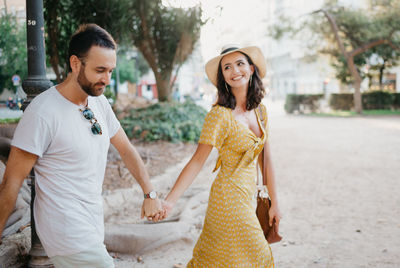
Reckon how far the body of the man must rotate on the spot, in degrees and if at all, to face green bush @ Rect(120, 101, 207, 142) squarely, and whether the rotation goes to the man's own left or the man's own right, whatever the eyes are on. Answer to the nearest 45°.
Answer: approximately 135° to the man's own left

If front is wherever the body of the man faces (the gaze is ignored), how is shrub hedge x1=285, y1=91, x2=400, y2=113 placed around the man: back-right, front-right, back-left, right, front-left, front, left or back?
left

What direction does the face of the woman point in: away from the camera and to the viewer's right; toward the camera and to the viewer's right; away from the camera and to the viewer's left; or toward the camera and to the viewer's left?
toward the camera and to the viewer's left

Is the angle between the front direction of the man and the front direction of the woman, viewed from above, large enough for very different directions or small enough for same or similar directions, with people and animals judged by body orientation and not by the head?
same or similar directions

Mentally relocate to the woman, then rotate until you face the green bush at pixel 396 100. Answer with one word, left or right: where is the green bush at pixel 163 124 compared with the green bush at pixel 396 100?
left

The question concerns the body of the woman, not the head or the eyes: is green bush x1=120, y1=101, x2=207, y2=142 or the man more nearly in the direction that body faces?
the man

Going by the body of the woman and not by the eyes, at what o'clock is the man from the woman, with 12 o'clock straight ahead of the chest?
The man is roughly at 3 o'clock from the woman.

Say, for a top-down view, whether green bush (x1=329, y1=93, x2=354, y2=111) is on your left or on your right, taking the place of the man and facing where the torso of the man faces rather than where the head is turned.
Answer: on your left

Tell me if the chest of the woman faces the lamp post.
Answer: no

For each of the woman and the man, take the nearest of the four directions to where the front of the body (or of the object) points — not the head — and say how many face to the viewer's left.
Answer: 0

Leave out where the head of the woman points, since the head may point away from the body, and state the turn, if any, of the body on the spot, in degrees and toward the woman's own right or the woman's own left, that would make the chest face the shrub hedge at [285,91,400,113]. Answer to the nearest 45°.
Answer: approximately 135° to the woman's own left

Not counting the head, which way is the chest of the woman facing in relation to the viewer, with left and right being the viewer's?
facing the viewer and to the right of the viewer

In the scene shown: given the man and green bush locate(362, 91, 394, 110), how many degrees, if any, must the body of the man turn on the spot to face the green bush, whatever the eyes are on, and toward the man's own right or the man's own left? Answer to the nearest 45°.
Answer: approximately 90° to the man's own left

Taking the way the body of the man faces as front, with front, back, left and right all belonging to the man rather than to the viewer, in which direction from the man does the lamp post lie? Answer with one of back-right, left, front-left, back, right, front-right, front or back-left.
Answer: back-left
